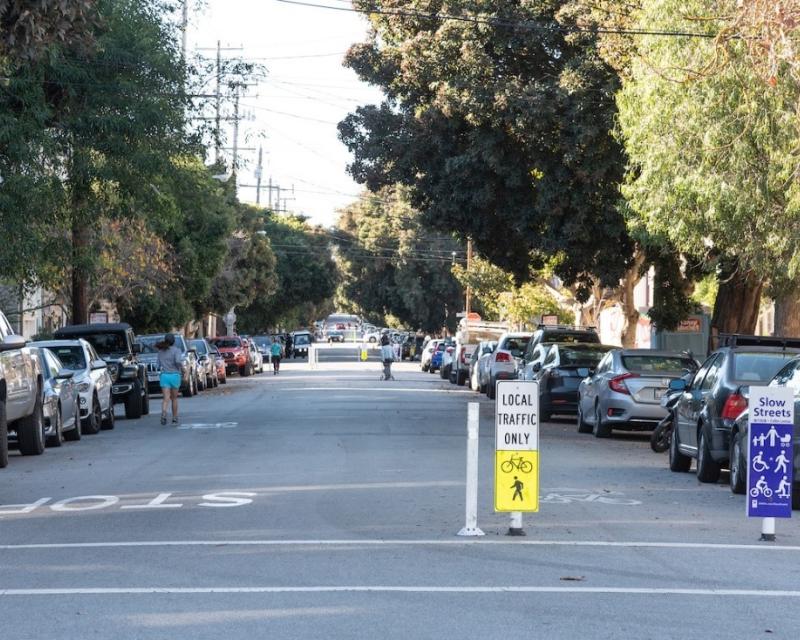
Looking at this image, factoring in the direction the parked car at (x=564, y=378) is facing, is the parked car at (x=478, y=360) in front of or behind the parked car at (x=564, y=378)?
in front

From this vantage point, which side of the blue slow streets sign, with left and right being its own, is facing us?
front

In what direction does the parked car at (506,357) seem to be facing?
away from the camera

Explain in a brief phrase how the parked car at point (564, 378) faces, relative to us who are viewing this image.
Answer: facing away from the viewer and to the left of the viewer

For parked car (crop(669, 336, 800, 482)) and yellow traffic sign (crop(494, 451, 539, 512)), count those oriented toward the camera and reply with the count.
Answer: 1

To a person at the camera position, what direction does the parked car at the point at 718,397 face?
facing away from the viewer and to the left of the viewer

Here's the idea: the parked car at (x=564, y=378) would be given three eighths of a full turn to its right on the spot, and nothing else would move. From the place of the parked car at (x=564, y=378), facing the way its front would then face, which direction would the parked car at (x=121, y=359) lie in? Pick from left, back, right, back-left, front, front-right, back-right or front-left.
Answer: back

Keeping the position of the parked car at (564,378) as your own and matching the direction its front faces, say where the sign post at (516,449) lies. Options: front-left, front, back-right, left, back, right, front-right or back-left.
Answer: back-left

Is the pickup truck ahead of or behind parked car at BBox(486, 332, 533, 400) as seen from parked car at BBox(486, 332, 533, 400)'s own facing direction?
behind

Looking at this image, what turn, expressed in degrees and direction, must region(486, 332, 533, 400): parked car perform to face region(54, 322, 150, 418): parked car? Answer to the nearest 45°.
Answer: approximately 135° to its left

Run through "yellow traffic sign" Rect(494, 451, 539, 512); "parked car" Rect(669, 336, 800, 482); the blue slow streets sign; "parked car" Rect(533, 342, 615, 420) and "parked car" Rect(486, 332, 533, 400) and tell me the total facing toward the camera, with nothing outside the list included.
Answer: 2

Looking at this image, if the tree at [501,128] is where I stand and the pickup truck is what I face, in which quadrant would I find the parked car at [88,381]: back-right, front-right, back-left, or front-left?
front-right
